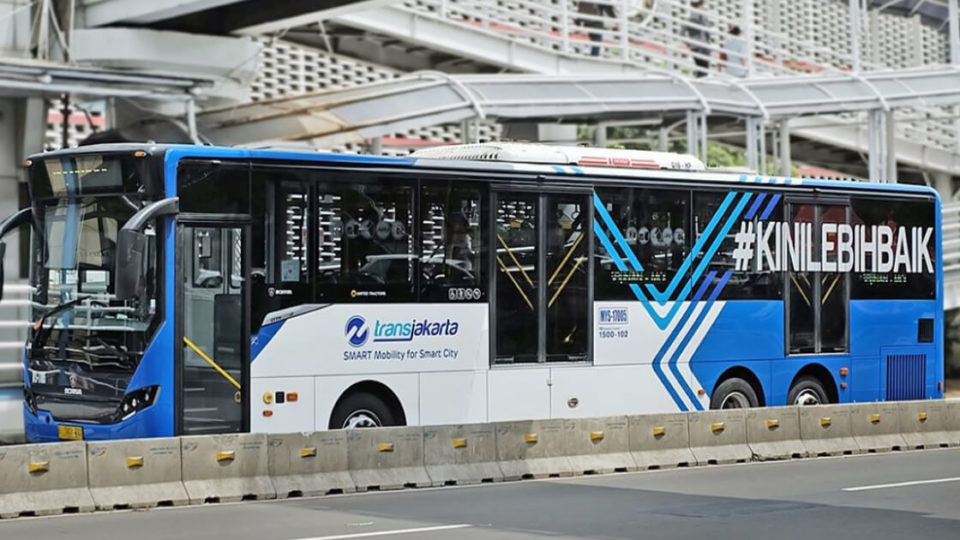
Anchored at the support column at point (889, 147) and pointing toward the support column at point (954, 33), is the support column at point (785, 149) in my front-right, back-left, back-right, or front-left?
back-left

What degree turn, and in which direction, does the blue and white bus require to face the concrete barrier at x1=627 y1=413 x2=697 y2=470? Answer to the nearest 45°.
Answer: approximately 135° to its left

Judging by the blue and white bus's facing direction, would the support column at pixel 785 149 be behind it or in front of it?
behind

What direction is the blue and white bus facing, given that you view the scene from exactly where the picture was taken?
facing the viewer and to the left of the viewer

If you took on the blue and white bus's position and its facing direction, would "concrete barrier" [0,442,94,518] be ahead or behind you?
ahead

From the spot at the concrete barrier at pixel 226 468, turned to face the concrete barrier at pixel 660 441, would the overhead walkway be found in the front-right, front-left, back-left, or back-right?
front-left

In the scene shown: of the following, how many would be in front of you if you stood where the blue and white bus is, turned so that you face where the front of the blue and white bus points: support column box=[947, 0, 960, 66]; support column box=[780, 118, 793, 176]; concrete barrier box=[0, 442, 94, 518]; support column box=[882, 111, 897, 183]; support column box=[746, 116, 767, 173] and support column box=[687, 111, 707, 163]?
1

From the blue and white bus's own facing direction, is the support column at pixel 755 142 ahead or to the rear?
to the rear

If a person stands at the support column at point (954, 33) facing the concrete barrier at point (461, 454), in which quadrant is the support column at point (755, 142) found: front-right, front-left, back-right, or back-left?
front-right
